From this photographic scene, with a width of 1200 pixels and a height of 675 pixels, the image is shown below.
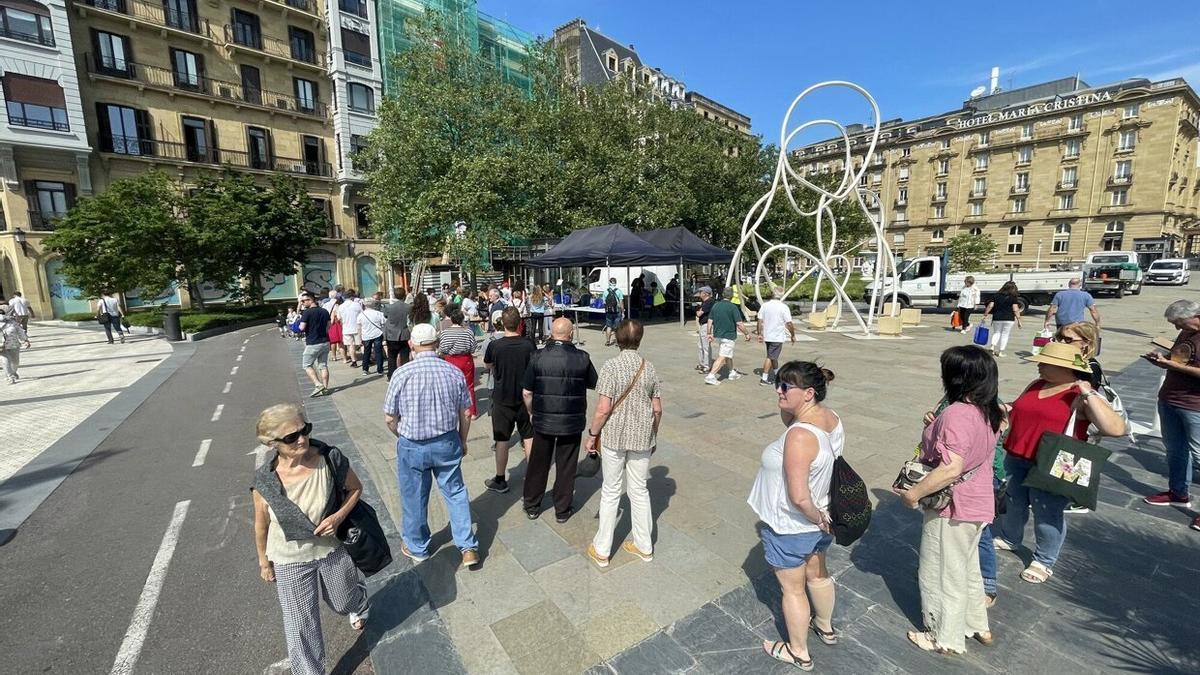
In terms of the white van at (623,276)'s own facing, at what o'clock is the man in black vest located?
The man in black vest is roughly at 9 o'clock from the white van.

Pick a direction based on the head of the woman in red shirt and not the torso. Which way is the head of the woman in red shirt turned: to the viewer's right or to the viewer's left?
to the viewer's left

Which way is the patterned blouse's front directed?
away from the camera

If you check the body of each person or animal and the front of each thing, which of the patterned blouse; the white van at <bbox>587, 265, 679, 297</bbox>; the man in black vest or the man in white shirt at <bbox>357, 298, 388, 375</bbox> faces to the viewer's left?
the white van

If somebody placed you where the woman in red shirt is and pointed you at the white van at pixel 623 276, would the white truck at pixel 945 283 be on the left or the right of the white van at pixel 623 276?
right

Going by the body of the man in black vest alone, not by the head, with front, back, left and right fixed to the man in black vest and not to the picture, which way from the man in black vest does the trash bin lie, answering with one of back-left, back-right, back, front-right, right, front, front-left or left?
front-left

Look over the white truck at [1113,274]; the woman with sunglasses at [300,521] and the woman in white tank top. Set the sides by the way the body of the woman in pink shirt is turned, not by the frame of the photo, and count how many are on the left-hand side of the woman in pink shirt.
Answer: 2

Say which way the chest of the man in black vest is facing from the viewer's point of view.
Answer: away from the camera

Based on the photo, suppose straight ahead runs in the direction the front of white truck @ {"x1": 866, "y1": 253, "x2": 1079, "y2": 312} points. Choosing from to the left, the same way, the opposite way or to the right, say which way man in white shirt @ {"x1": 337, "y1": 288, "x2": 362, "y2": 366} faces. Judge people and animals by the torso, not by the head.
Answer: to the right

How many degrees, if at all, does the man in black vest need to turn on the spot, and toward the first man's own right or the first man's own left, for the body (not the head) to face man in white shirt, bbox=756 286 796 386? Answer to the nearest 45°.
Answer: approximately 45° to the first man's own right

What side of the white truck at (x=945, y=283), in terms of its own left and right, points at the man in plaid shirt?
left

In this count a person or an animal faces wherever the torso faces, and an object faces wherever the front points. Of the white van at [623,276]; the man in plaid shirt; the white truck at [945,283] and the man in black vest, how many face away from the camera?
2

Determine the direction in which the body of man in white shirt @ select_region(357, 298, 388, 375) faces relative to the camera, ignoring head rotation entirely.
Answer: away from the camera

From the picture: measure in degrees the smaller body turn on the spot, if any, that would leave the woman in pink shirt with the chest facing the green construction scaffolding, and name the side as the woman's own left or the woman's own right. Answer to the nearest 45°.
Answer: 0° — they already face it

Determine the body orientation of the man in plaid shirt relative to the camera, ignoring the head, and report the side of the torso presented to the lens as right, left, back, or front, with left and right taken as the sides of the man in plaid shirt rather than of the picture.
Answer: back

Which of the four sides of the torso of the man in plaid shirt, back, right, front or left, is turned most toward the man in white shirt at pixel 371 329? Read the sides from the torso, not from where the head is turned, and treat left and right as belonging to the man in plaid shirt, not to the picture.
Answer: front

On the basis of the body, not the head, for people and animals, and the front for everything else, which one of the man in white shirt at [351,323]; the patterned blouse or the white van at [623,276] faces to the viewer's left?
the white van

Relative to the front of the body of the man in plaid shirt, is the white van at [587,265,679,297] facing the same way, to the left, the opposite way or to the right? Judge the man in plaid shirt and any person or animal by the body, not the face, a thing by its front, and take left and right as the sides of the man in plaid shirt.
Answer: to the left
